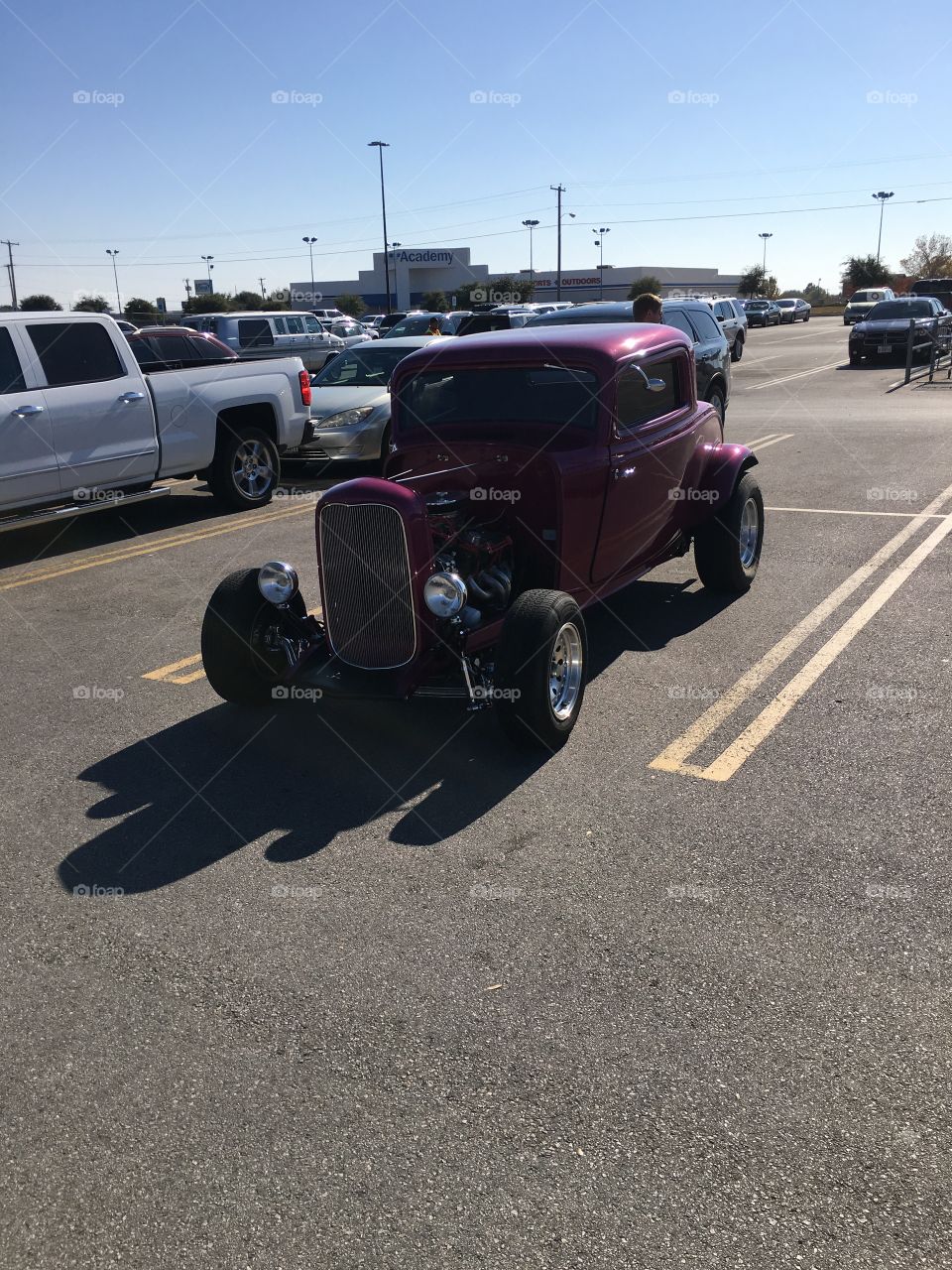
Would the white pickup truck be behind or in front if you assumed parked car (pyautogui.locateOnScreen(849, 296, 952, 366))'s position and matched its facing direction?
in front

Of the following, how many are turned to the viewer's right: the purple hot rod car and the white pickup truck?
0

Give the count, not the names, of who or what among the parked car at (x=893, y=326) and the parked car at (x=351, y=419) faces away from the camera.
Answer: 0

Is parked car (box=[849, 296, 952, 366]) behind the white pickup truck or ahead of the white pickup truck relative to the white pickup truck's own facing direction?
behind

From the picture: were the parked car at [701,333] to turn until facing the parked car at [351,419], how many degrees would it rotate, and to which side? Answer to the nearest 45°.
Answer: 0° — it already faces it

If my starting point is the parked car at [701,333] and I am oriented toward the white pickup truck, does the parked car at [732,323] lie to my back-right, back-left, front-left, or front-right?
back-right

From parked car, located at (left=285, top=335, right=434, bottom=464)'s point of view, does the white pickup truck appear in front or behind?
in front

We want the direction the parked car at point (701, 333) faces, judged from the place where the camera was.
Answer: facing the viewer and to the left of the viewer

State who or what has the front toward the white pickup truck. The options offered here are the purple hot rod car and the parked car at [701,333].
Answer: the parked car

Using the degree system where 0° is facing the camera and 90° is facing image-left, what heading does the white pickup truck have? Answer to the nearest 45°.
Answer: approximately 45°

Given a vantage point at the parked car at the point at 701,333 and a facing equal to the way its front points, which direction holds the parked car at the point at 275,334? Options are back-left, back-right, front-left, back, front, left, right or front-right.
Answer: right

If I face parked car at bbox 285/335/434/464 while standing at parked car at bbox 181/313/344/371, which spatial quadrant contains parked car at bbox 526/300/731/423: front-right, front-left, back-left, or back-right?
front-left

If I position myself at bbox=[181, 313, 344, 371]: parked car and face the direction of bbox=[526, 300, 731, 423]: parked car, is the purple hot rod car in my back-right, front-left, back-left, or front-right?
front-right

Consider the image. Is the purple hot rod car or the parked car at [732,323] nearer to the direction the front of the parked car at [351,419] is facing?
the purple hot rod car

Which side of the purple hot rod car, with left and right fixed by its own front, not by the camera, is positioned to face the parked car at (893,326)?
back
